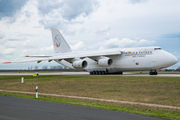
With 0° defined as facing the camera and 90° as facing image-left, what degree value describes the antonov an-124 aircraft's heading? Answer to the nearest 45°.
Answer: approximately 315°
